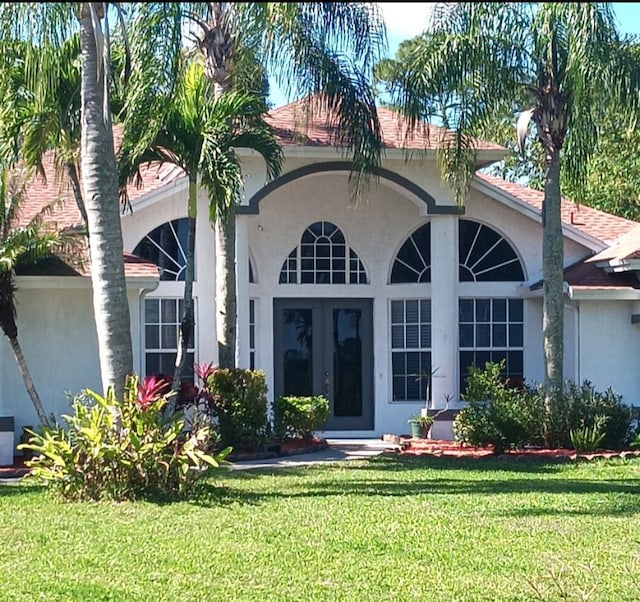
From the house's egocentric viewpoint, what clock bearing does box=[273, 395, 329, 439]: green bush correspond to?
The green bush is roughly at 1 o'clock from the house.

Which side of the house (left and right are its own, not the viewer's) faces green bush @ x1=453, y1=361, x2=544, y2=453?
front

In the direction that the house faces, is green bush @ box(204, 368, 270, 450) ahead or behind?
ahead

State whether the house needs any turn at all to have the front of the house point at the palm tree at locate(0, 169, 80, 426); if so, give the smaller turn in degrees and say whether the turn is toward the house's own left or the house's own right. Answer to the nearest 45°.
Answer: approximately 45° to the house's own right

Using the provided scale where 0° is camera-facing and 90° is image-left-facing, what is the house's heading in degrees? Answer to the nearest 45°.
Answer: approximately 0°

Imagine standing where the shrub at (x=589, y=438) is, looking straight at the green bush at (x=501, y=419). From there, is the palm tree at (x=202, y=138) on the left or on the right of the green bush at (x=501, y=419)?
left

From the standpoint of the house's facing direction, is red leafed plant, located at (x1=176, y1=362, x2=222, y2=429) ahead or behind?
ahead

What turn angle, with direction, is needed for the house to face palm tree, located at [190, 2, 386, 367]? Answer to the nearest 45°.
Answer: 0° — it already faces it

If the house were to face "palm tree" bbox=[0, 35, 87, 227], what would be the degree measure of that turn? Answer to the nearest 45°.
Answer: approximately 45° to its right
